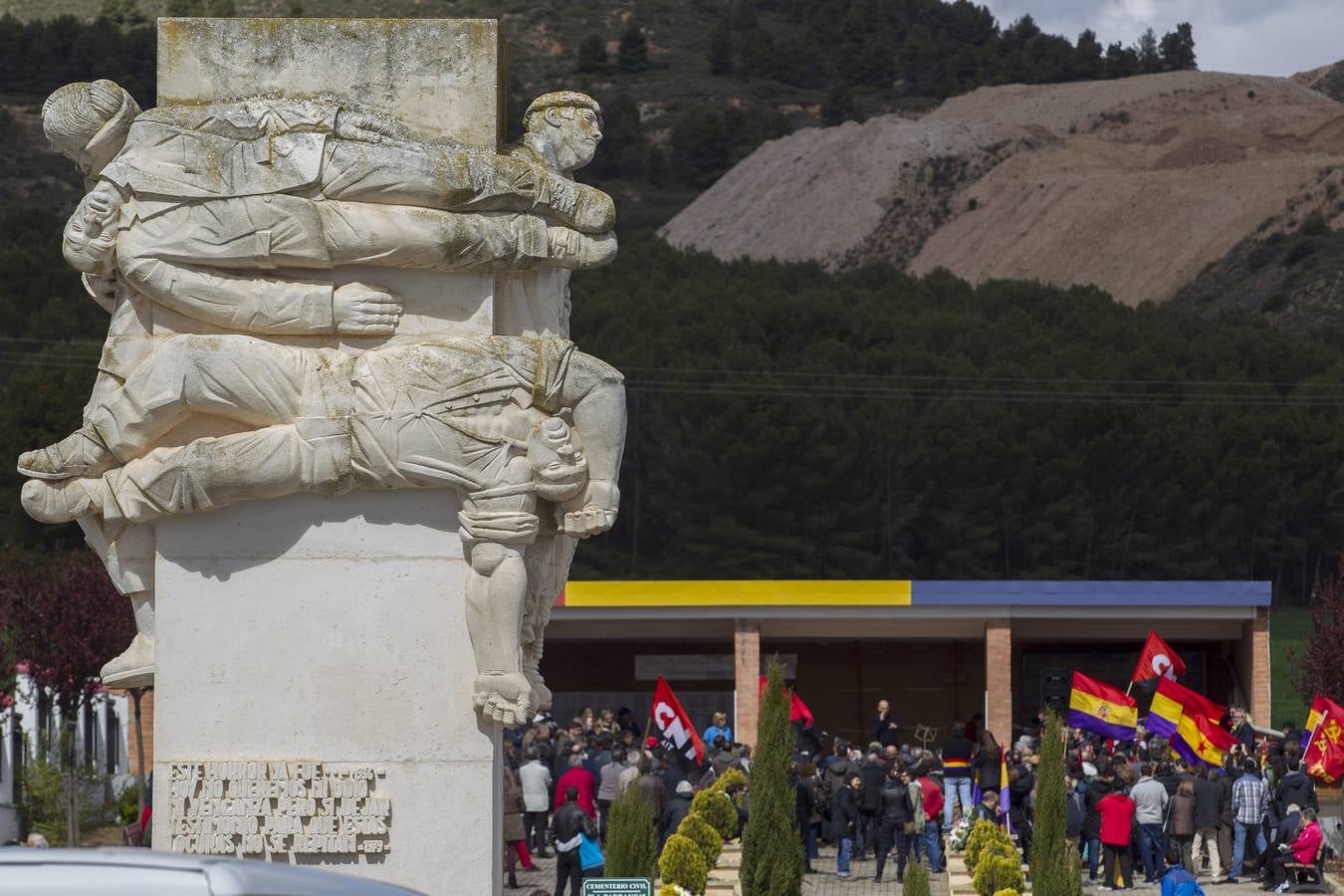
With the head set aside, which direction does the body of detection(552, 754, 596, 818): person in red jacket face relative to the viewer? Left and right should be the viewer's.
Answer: facing away from the viewer

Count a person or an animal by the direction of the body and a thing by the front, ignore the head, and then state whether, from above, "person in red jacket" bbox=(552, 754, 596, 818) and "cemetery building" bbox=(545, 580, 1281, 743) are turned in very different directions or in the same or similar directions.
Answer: very different directions

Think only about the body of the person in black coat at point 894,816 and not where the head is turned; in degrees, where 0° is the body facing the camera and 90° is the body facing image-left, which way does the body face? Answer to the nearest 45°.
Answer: approximately 180°

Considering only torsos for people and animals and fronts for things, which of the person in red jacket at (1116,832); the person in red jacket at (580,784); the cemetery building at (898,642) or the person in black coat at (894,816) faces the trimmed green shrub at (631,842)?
the cemetery building

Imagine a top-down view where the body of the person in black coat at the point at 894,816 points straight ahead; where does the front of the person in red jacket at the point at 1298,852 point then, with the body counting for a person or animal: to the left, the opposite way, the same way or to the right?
to the left

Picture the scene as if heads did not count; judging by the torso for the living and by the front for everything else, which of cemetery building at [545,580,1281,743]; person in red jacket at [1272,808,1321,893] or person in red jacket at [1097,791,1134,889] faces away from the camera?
person in red jacket at [1097,791,1134,889]

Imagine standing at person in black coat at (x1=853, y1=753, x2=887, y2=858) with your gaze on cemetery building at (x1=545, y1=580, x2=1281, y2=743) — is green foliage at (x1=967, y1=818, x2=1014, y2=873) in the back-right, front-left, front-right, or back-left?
back-right

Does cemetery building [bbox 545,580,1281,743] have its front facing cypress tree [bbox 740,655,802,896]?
yes

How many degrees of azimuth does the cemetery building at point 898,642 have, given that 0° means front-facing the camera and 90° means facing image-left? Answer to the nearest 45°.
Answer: approximately 0°

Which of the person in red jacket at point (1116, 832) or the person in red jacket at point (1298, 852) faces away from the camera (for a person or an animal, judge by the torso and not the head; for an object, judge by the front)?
the person in red jacket at point (1116, 832)

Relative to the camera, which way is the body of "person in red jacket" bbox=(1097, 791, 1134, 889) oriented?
away from the camera

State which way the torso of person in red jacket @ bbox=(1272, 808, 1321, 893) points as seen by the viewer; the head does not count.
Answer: to the viewer's left
